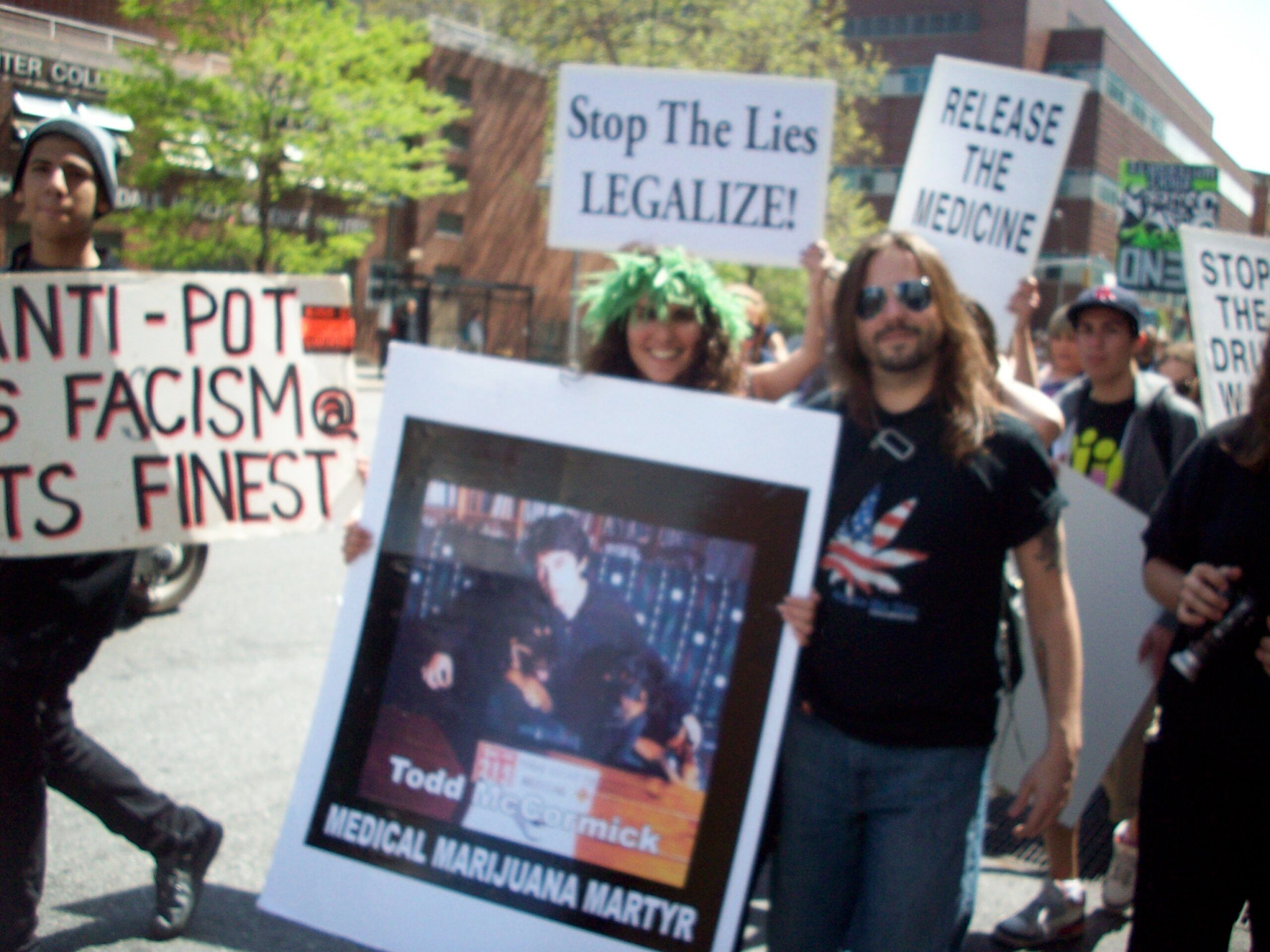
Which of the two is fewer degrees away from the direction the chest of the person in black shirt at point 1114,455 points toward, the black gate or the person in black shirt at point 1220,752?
the person in black shirt

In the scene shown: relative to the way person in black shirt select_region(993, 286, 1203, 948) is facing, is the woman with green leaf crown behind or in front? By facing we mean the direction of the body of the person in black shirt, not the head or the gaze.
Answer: in front

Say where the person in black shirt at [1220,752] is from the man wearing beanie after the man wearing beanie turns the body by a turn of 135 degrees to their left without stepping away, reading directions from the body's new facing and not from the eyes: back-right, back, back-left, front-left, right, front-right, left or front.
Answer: front-right

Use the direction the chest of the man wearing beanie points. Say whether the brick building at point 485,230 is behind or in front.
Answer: behind

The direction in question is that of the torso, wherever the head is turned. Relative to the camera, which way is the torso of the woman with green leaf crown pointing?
toward the camera

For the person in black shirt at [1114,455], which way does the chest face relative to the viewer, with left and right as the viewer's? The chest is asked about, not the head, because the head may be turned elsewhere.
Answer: facing the viewer and to the left of the viewer

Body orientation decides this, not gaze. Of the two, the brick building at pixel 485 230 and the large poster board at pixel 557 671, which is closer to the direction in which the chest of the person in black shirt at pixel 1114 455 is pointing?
the large poster board

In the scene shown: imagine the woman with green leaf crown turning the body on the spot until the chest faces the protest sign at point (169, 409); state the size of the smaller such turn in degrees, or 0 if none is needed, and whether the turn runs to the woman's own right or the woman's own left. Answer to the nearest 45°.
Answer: approximately 90° to the woman's own right

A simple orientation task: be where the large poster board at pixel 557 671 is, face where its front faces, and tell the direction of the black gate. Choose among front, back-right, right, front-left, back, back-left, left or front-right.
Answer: back

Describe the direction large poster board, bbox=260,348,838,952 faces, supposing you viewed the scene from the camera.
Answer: facing the viewer

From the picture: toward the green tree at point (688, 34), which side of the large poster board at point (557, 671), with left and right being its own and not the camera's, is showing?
back
